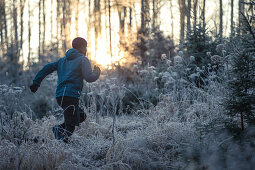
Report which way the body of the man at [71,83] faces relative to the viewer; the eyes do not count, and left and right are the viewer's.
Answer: facing away from the viewer and to the right of the viewer

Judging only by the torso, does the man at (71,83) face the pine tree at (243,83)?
no
